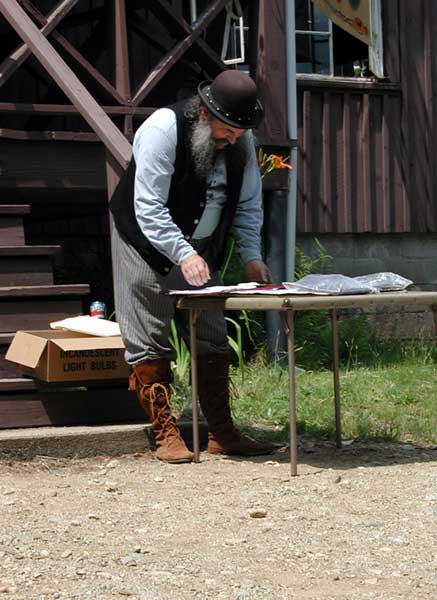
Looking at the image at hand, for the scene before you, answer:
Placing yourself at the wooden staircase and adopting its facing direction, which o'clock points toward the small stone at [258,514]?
The small stone is roughly at 11 o'clock from the wooden staircase.

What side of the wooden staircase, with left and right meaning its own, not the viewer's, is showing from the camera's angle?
front

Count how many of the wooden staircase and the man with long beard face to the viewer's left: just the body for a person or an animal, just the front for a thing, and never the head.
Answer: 0

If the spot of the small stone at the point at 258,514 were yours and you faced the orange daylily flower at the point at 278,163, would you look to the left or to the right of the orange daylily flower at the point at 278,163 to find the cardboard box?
left

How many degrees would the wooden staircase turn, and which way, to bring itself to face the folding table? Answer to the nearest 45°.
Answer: approximately 45° to its left

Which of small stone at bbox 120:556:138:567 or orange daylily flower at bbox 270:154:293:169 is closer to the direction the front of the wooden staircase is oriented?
the small stone

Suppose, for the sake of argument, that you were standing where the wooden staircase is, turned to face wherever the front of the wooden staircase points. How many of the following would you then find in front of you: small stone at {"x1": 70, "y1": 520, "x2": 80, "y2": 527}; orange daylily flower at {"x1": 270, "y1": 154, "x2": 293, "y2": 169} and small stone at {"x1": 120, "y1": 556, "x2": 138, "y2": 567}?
2

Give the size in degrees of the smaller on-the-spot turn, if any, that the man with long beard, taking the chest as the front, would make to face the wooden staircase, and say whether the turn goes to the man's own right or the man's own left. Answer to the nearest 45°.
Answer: approximately 180°

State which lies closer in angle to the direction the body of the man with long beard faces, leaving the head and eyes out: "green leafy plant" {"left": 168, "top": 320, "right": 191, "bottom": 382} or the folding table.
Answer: the folding table

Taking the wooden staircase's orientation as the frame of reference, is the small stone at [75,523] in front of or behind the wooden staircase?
in front

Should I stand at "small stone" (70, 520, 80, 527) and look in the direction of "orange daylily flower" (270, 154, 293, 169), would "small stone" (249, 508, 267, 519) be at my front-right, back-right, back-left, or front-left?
front-right

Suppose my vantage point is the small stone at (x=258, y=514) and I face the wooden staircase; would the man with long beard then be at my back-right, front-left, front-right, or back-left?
front-right

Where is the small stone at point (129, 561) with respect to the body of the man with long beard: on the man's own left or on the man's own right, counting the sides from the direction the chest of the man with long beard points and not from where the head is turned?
on the man's own right

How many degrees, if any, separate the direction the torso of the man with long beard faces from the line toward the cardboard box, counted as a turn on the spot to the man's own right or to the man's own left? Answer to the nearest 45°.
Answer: approximately 135° to the man's own right

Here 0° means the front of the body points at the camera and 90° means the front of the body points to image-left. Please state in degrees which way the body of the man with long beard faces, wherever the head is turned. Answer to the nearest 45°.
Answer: approximately 315°
